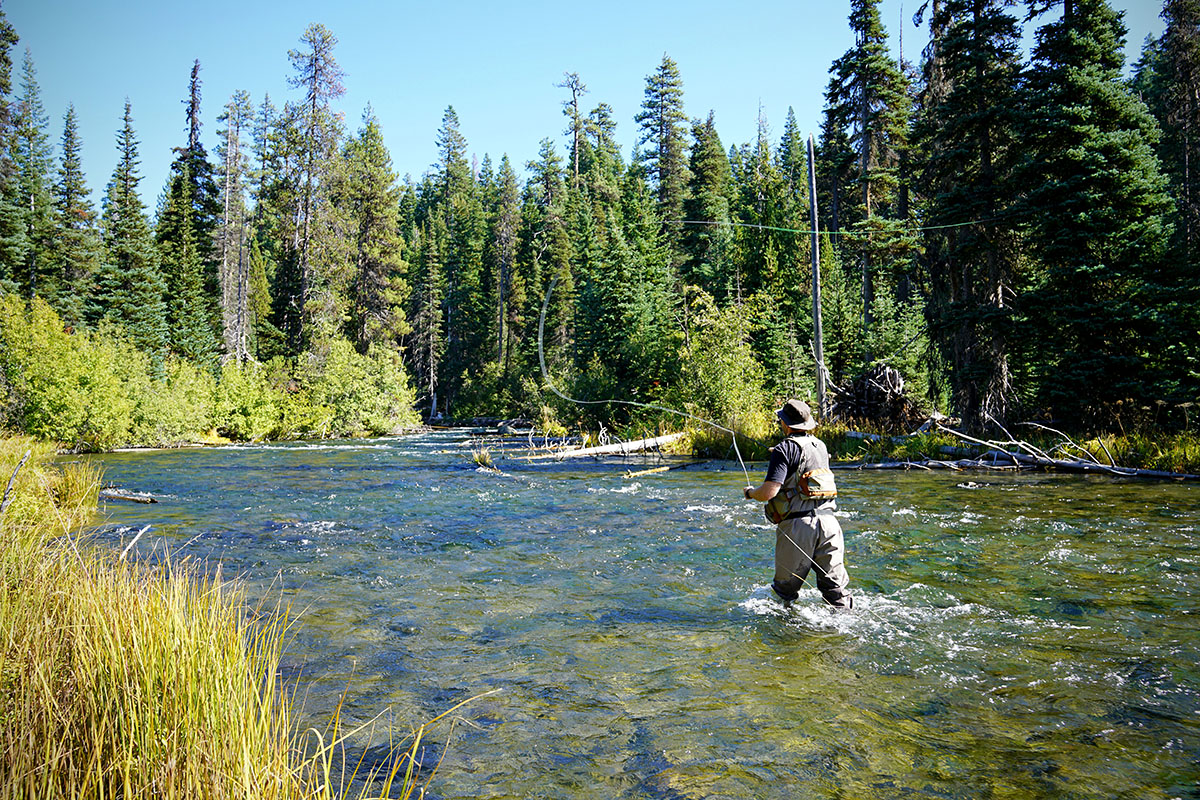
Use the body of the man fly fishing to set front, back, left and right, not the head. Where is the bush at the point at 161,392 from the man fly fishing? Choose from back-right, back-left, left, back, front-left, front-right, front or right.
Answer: front

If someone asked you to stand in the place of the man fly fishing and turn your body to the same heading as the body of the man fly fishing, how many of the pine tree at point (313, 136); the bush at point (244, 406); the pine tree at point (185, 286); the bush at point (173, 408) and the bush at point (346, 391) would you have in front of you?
5

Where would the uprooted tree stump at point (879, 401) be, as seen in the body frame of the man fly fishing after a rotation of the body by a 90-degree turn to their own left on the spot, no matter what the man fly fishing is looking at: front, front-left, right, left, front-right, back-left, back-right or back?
back-right

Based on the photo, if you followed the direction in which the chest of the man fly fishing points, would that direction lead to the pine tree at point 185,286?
yes

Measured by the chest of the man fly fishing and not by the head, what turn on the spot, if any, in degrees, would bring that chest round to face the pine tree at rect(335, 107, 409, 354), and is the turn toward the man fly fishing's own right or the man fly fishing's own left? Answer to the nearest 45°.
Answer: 0° — they already face it

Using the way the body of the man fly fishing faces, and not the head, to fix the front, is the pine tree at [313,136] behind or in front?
in front

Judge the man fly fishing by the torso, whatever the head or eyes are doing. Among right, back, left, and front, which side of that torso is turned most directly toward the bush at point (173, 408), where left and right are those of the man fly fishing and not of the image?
front

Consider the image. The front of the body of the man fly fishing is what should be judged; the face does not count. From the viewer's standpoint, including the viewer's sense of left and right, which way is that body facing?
facing away from the viewer and to the left of the viewer

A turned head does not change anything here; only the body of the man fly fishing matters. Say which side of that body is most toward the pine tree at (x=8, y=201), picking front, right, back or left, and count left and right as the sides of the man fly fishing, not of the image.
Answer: front

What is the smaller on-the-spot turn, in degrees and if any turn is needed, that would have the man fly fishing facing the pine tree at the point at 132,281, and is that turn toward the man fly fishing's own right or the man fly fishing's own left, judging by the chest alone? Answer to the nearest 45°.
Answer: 0° — they already face it

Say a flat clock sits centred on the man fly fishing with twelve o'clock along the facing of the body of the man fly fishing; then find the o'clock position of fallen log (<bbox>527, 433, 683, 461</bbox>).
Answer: The fallen log is roughly at 1 o'clock from the man fly fishing.

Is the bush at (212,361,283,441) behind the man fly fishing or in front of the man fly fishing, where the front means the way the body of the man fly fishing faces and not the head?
in front

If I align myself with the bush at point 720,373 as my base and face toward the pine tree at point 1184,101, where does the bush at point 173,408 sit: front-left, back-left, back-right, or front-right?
back-left
